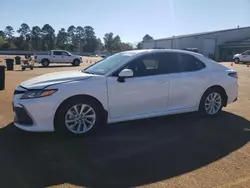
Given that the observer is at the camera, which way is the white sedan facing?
facing the viewer and to the left of the viewer

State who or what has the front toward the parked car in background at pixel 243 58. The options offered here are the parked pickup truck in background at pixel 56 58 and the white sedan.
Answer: the parked pickup truck in background at pixel 56 58

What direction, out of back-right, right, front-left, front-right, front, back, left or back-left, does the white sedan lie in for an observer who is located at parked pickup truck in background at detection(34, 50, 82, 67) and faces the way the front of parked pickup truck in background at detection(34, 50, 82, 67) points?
right

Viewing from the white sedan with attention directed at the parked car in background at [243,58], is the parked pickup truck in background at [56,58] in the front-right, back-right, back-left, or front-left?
front-left

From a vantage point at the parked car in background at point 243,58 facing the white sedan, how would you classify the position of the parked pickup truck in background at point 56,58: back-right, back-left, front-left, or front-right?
front-right

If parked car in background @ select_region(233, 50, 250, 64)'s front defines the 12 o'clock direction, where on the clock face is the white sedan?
The white sedan is roughly at 9 o'clock from the parked car in background.

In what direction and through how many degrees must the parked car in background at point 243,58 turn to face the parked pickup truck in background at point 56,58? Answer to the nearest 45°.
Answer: approximately 45° to its left

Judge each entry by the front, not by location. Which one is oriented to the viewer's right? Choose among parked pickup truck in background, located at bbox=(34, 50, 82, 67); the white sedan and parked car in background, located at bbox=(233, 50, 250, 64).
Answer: parked pickup truck in background, located at bbox=(34, 50, 82, 67)

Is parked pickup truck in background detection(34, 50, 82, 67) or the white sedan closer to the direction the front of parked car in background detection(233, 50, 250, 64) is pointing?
the parked pickup truck in background

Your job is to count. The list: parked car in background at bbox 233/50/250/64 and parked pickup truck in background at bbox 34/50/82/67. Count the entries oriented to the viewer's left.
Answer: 1

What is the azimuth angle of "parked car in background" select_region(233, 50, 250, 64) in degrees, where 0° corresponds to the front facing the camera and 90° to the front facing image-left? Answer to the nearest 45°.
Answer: approximately 90°

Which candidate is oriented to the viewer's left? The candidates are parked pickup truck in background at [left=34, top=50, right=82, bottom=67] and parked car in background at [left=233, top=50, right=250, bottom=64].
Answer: parked car in background at [left=233, top=50, right=250, bottom=64]

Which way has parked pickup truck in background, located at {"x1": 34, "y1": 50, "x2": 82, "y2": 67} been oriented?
to the viewer's right

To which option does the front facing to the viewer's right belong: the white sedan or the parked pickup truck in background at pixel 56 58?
the parked pickup truck in background
